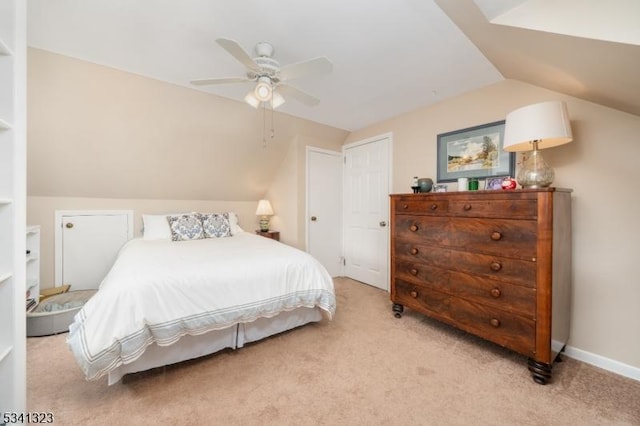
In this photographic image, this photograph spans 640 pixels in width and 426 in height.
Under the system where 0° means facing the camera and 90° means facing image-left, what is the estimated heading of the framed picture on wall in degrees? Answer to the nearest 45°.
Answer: approximately 45°

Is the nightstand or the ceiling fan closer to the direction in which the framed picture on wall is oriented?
the ceiling fan

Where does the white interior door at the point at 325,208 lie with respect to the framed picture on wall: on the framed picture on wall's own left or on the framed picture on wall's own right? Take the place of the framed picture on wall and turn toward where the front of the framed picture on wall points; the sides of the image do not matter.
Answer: on the framed picture on wall's own right

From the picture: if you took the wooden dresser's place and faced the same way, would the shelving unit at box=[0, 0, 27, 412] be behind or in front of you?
in front

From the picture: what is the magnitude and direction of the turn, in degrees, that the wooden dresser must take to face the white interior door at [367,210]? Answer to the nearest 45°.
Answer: approximately 90° to its right

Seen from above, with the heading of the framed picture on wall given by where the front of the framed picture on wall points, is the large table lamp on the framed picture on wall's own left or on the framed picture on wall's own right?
on the framed picture on wall's own left

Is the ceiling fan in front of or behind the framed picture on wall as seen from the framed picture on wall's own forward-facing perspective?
in front

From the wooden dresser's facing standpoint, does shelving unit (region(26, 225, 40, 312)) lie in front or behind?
in front

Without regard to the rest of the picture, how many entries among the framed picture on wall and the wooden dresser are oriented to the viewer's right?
0

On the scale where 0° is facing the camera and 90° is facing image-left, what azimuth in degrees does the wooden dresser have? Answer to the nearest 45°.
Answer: approximately 45°
